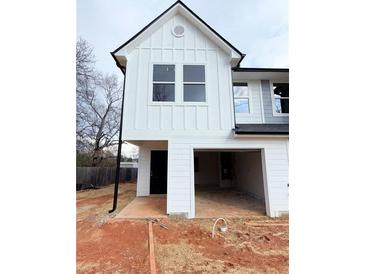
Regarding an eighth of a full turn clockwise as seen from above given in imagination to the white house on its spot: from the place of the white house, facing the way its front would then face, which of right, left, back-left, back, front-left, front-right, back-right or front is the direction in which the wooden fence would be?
right

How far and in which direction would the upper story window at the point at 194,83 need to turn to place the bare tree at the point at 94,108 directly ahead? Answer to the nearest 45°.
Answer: approximately 135° to its right

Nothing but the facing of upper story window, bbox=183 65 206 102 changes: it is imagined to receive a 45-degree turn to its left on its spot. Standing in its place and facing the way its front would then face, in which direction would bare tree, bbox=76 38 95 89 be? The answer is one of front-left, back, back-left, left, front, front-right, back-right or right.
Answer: back

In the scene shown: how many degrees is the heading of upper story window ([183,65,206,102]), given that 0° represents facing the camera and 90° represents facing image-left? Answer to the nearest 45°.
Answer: approximately 0°

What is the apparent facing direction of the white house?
toward the camera

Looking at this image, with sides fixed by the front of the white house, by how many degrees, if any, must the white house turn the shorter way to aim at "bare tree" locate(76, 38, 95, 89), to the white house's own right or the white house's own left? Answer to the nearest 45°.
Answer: approximately 135° to the white house's own right
